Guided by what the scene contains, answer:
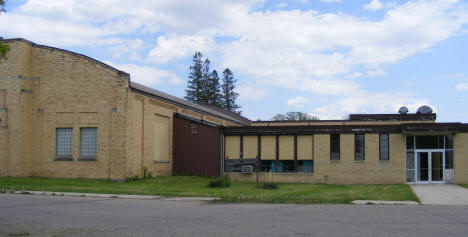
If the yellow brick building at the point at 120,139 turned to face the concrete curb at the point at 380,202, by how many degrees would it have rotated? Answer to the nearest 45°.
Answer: approximately 45° to its left

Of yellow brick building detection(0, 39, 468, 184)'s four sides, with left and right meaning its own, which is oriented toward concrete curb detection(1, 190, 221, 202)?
front

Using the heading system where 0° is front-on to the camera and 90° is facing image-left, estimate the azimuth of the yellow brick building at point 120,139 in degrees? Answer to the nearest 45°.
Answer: approximately 0°

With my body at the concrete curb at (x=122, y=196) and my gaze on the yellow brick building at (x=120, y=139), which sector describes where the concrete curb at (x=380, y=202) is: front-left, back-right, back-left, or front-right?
back-right
